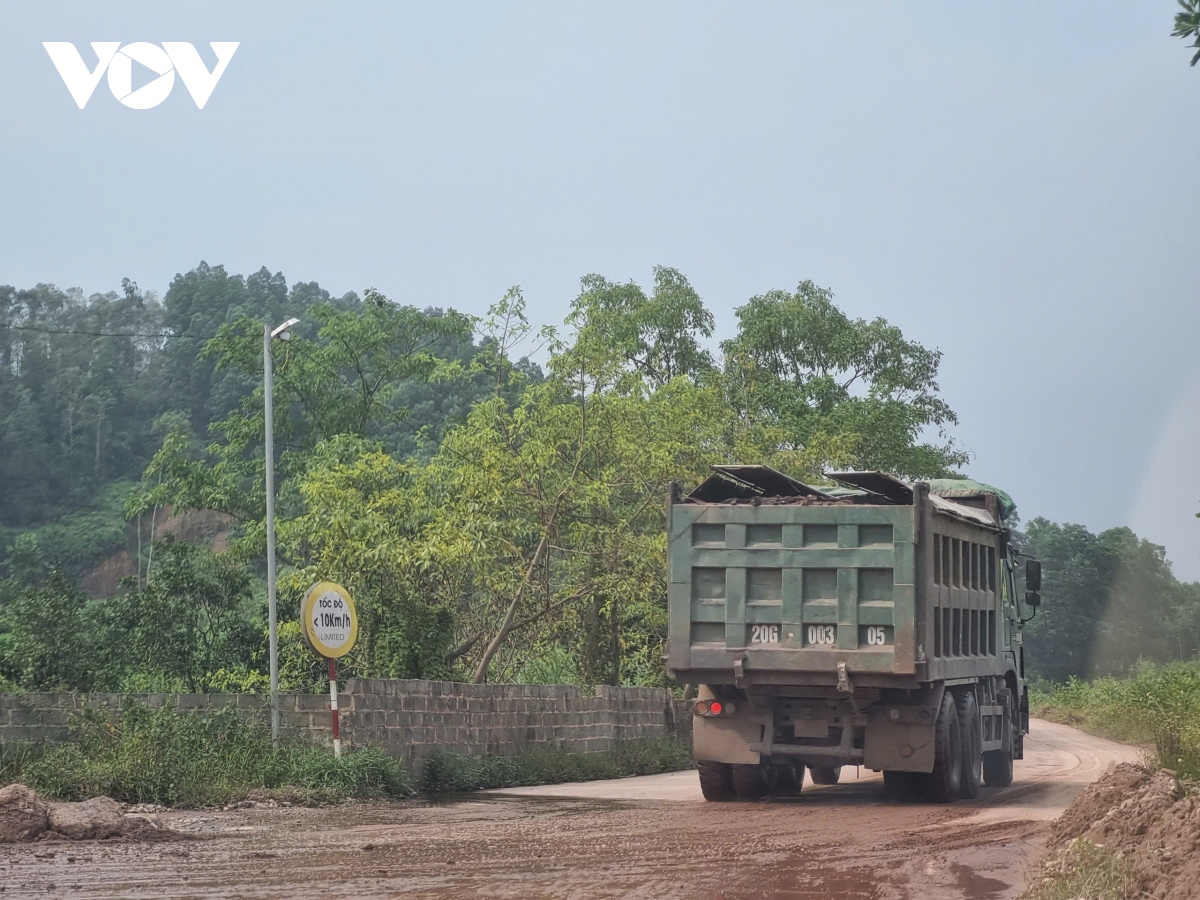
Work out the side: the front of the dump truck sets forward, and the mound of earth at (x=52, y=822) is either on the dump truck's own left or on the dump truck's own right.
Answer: on the dump truck's own left

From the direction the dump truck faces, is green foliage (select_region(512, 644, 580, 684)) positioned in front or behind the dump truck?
in front

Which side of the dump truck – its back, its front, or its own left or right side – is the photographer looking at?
back

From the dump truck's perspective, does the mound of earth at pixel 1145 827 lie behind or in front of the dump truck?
behind

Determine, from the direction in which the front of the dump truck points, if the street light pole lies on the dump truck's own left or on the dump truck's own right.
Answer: on the dump truck's own left

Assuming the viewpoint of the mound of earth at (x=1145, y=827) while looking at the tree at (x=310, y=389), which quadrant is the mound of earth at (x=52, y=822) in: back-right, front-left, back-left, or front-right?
front-left

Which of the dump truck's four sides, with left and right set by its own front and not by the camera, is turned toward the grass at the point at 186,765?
left

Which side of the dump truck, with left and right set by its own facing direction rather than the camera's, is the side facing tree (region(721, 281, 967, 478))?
front

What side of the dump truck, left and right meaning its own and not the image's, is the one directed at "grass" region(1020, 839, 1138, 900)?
back

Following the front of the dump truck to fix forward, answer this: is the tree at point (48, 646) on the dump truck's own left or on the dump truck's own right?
on the dump truck's own left

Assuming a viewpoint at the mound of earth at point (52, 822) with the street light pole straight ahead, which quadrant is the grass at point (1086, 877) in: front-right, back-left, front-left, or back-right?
back-right
